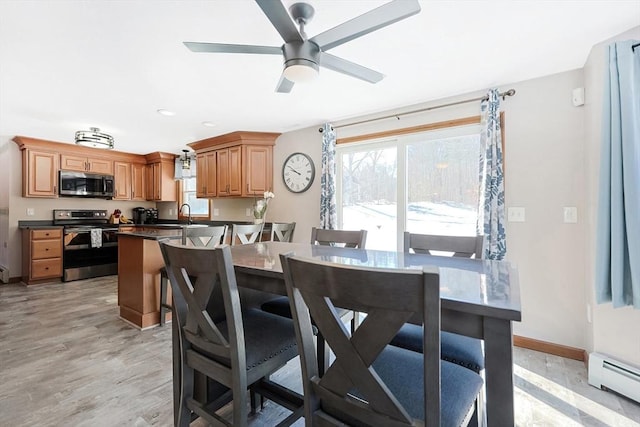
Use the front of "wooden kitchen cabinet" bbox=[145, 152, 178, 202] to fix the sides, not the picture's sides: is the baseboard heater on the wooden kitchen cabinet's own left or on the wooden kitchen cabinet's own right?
on the wooden kitchen cabinet's own left

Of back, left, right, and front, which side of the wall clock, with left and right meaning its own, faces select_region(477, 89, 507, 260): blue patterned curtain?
left

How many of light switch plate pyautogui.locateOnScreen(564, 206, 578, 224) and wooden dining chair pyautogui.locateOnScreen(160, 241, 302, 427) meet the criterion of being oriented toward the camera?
1

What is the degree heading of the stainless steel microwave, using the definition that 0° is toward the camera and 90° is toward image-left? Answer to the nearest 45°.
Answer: approximately 0°

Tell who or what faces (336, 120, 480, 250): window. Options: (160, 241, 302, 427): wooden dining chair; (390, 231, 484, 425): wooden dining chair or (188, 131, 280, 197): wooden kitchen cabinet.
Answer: (160, 241, 302, 427): wooden dining chair

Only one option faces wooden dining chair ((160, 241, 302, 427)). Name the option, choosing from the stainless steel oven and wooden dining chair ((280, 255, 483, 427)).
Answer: the stainless steel oven

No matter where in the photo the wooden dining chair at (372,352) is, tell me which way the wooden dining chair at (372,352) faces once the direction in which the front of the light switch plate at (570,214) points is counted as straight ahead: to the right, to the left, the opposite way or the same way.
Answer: the opposite way

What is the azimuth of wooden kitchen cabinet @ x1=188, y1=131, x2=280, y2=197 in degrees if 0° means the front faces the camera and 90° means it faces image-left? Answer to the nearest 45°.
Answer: approximately 45°
